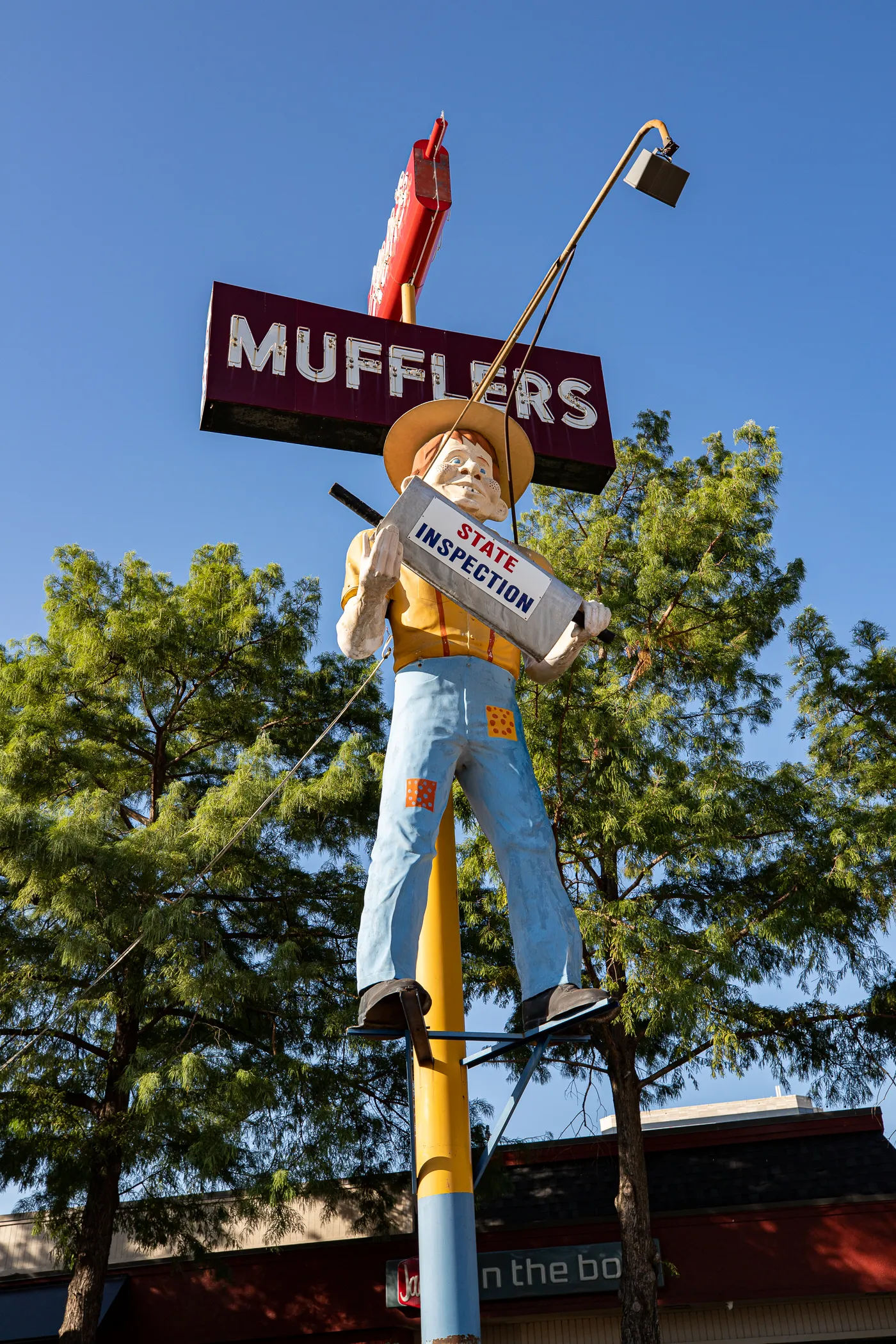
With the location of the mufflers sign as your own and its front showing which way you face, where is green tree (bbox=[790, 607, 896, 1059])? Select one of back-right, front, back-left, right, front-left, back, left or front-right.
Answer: back-left

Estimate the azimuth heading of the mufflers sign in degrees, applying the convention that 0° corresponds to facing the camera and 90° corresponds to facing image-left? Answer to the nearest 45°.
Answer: approximately 0°

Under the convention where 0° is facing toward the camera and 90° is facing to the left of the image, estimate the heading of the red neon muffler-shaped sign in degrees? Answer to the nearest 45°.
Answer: approximately 90°

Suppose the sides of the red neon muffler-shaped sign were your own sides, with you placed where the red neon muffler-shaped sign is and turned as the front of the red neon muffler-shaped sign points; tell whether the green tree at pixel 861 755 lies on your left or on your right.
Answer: on your right
